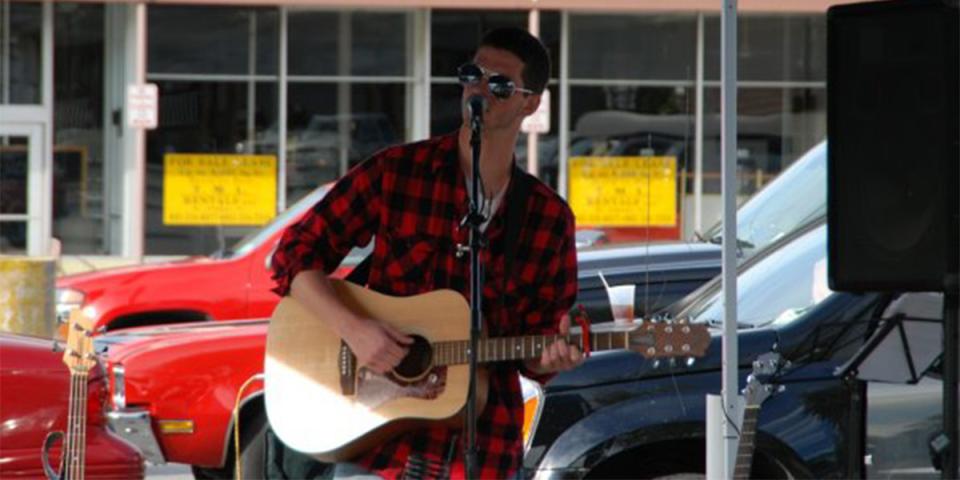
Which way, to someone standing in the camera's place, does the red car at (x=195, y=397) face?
facing to the left of the viewer

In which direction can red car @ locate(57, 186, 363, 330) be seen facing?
to the viewer's left

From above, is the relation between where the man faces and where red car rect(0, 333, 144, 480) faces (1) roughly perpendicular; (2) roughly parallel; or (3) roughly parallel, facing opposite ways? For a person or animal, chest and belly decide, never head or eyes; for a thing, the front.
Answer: roughly perpendicular

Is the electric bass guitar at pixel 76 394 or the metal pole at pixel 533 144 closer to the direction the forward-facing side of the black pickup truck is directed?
the electric bass guitar

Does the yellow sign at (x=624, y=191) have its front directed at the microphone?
yes

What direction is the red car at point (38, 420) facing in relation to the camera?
to the viewer's left

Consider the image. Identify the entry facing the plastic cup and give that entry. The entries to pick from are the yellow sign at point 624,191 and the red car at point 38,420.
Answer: the yellow sign
